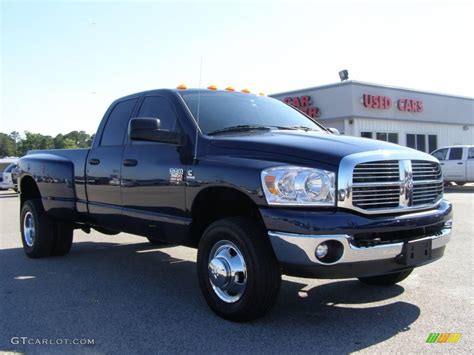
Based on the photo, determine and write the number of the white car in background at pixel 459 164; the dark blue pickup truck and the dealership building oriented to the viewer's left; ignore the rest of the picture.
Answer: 1

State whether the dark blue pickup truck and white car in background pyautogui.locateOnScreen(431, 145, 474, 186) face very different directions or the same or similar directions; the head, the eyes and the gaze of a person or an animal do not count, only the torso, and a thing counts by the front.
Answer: very different directions

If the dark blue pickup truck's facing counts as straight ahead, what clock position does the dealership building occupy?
The dealership building is roughly at 8 o'clock from the dark blue pickup truck.

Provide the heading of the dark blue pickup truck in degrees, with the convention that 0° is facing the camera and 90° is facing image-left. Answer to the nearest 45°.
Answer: approximately 315°

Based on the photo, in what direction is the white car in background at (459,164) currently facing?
to the viewer's left

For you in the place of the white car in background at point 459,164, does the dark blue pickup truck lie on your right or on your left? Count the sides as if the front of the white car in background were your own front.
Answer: on your left

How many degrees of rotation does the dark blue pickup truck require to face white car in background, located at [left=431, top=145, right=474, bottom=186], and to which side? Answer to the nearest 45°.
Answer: approximately 90° to its left

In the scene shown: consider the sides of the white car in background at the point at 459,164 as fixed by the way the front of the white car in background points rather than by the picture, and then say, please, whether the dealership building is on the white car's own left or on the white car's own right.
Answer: on the white car's own right
